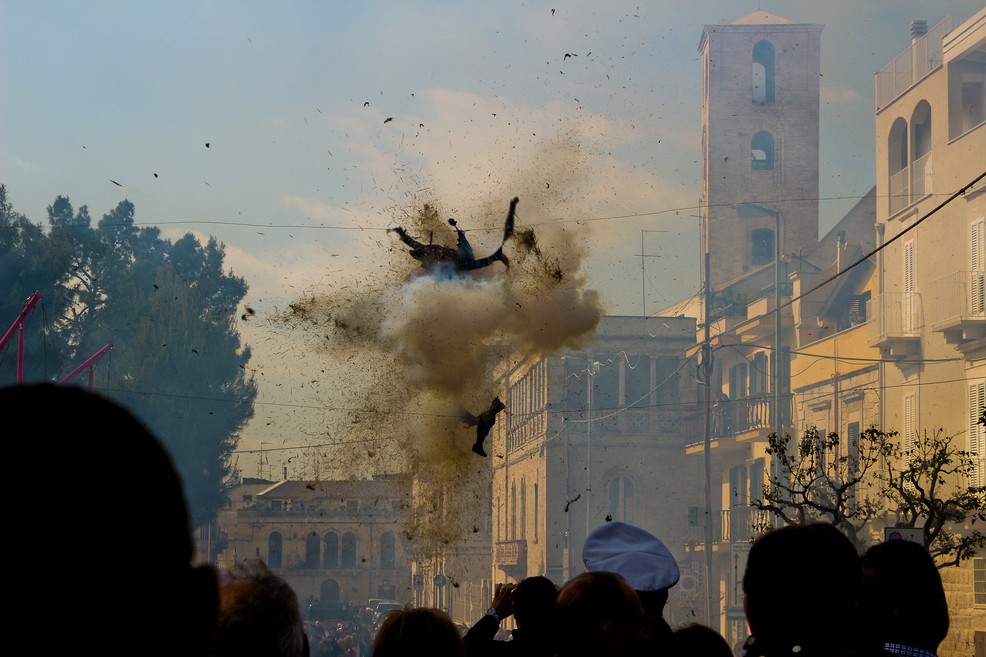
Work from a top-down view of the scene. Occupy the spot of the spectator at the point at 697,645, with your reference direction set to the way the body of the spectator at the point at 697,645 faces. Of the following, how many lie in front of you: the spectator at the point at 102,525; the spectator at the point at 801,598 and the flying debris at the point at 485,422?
1

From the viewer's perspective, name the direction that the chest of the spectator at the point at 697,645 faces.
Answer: away from the camera

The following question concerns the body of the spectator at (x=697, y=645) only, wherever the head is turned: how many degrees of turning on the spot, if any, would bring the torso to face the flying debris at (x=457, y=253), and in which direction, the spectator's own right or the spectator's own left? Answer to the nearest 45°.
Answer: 0° — they already face it

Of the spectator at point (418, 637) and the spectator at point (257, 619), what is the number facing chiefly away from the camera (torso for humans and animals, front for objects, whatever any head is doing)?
2

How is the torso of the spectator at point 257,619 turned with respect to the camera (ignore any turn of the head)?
away from the camera

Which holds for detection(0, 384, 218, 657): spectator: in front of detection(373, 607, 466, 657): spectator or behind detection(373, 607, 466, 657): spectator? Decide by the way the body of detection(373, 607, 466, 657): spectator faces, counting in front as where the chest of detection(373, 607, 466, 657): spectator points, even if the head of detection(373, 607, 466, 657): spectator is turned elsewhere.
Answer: behind

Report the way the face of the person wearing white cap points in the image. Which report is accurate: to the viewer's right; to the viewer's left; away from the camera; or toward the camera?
away from the camera

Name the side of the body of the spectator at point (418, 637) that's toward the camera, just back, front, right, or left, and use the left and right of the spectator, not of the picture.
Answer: back
